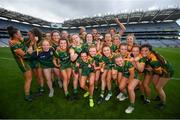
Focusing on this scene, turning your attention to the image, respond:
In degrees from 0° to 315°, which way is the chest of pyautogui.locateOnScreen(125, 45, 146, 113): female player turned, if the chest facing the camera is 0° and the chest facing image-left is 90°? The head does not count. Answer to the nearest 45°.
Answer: approximately 45°

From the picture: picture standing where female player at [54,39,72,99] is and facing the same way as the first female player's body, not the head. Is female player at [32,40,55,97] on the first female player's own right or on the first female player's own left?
on the first female player's own right

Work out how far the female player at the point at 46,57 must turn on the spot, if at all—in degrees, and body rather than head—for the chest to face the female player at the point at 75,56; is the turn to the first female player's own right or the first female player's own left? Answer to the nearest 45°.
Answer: approximately 90° to the first female player's own left

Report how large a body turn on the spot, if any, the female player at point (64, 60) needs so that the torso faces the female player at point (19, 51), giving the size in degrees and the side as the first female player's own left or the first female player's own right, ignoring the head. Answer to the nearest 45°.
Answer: approximately 90° to the first female player's own right
